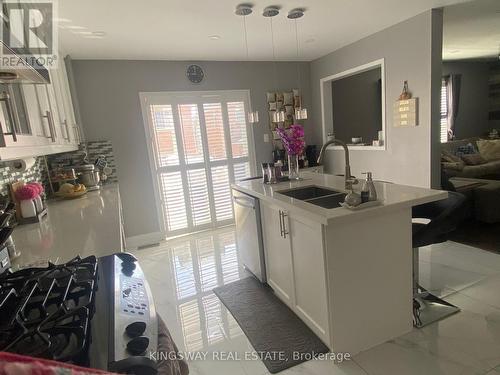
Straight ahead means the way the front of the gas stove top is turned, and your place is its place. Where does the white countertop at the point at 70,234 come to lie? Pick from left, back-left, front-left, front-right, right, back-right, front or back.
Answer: left

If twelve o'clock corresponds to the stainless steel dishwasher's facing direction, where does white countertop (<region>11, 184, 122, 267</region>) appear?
The white countertop is roughly at 12 o'clock from the stainless steel dishwasher.

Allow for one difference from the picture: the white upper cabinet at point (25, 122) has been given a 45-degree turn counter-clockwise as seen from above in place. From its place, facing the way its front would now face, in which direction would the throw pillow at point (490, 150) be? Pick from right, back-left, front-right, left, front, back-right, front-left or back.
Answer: front-right

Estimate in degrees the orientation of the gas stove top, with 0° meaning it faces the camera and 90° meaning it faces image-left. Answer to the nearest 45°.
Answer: approximately 270°

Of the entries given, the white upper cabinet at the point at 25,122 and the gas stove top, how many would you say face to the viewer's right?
2

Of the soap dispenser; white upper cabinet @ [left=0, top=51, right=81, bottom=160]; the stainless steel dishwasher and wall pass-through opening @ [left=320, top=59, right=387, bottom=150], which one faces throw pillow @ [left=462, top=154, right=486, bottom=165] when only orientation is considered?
the white upper cabinet

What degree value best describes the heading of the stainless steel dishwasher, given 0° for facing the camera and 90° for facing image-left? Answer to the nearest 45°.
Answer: approximately 45°

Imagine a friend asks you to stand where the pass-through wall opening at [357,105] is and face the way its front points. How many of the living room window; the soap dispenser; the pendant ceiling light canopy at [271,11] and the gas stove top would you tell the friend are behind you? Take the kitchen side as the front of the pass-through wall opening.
1

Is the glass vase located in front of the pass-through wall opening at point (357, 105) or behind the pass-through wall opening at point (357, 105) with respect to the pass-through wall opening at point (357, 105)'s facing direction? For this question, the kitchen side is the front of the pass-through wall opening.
in front

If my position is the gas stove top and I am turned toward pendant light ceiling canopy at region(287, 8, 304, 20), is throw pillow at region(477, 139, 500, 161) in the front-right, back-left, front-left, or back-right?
front-right

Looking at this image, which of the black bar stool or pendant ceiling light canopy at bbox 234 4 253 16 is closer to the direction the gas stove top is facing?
the black bar stool

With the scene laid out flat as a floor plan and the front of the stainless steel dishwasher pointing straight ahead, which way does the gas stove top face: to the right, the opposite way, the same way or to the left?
the opposite way
